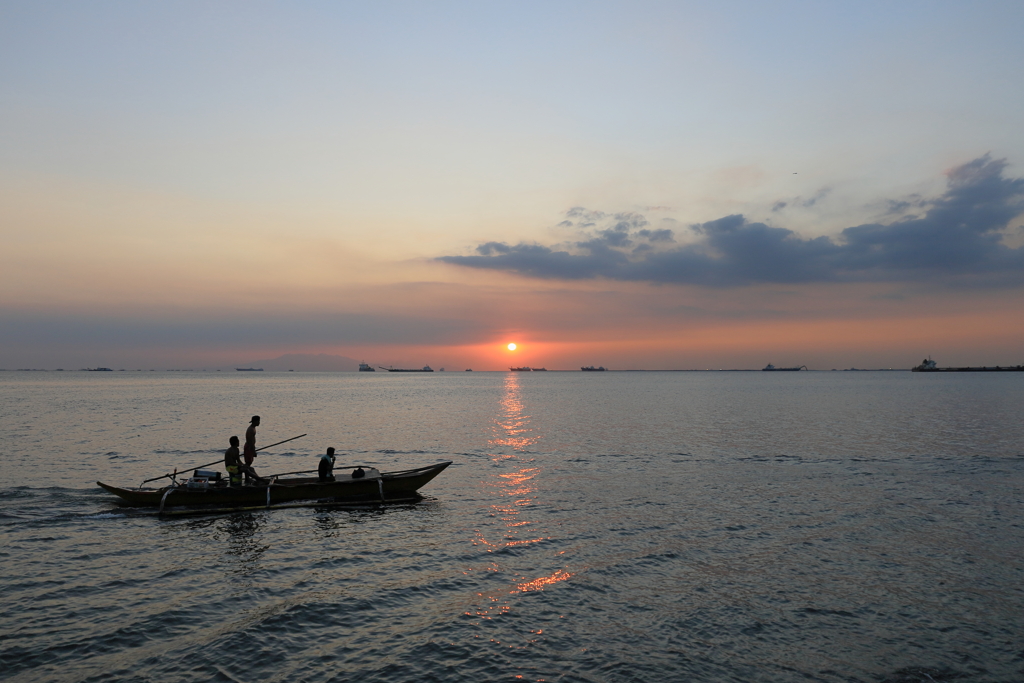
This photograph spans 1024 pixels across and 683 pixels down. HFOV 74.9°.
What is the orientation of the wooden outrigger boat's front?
to the viewer's right
